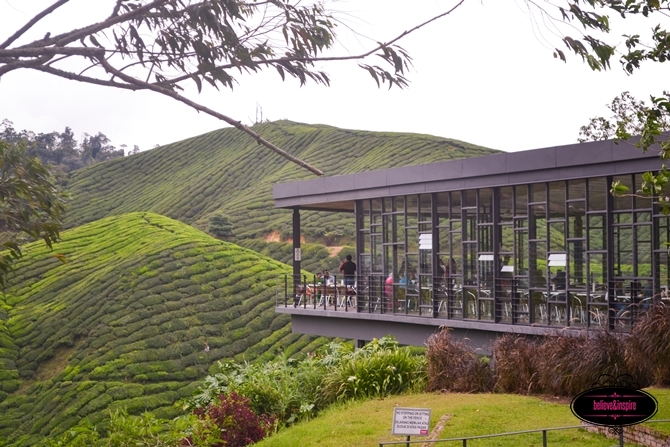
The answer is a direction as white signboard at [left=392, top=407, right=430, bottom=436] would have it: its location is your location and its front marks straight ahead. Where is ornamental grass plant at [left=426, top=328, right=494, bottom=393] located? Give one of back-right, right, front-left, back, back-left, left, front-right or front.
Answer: back

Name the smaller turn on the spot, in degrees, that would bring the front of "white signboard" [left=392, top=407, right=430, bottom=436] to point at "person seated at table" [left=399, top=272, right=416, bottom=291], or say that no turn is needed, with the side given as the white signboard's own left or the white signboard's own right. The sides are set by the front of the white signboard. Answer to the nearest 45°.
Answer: approximately 180°

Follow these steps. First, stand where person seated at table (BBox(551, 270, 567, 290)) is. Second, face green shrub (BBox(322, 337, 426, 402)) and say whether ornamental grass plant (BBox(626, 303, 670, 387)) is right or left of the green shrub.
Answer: left

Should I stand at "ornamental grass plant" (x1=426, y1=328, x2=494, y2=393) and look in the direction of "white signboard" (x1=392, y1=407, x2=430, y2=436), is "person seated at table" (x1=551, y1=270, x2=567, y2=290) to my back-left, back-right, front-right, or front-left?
back-left

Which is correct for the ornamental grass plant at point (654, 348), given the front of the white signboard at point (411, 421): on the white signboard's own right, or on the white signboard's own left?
on the white signboard's own left

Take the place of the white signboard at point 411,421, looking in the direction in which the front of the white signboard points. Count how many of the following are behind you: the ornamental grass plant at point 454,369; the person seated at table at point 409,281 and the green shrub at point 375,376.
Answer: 3

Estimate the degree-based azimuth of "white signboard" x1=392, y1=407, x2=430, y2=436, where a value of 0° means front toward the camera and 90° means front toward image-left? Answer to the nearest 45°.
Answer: approximately 0°
